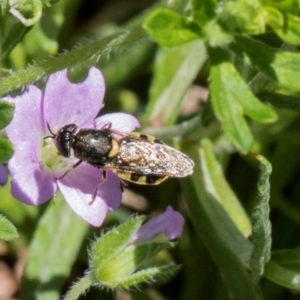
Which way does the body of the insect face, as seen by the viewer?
to the viewer's left

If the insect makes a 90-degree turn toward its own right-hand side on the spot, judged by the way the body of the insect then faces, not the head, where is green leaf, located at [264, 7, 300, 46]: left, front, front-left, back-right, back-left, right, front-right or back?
right

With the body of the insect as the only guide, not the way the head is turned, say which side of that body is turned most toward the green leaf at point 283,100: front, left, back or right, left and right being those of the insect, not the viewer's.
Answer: back

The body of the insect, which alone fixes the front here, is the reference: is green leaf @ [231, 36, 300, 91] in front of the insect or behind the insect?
behind

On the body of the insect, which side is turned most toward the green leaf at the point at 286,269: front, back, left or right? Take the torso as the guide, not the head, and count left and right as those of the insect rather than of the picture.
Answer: back
